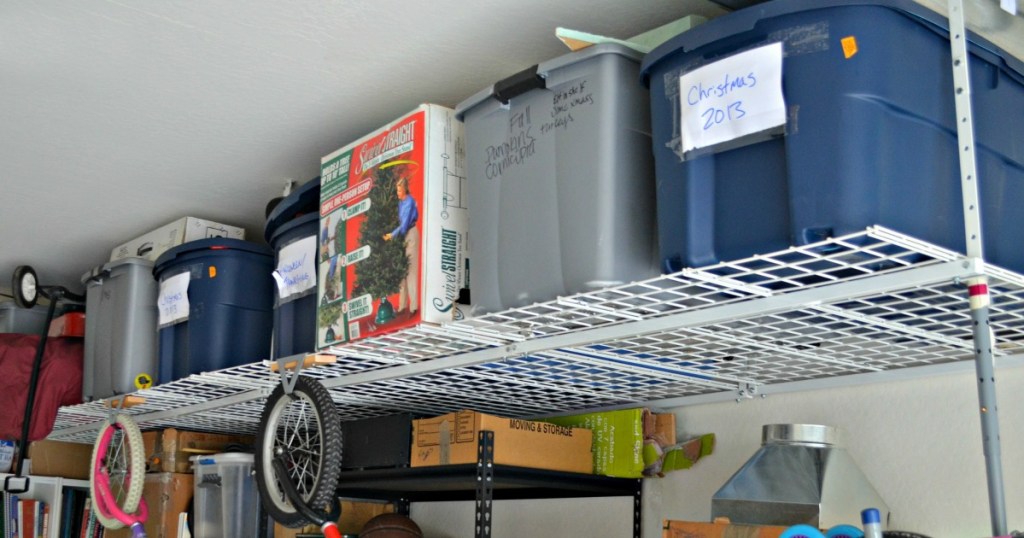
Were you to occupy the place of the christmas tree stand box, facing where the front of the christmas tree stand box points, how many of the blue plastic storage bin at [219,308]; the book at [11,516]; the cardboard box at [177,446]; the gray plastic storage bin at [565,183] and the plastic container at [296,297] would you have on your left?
1

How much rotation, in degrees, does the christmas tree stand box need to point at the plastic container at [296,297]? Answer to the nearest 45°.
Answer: approximately 90° to its right

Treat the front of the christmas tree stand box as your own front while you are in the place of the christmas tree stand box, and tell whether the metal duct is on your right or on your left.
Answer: on your left

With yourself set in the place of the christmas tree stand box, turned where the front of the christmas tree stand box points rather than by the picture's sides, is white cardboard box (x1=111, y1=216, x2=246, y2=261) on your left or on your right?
on your right

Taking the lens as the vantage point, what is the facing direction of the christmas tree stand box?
facing the viewer and to the left of the viewer

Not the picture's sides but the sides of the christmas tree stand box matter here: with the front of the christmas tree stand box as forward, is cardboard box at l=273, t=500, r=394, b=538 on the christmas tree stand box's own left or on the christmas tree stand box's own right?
on the christmas tree stand box's own right

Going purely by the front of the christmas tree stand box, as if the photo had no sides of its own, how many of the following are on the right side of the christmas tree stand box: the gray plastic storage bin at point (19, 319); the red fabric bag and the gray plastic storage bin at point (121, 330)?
3

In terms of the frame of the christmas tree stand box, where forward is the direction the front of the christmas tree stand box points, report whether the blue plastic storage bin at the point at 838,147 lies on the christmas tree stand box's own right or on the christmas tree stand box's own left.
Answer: on the christmas tree stand box's own left

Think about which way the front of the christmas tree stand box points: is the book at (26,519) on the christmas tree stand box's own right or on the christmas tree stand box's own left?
on the christmas tree stand box's own right

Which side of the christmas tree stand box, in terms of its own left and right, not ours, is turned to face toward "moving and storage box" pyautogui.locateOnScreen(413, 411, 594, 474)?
back

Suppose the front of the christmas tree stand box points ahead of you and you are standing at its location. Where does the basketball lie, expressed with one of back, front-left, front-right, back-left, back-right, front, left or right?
back-right

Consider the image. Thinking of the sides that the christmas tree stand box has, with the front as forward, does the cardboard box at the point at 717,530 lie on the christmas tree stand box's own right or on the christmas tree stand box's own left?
on the christmas tree stand box's own left

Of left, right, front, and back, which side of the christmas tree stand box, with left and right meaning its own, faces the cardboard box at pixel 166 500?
right
